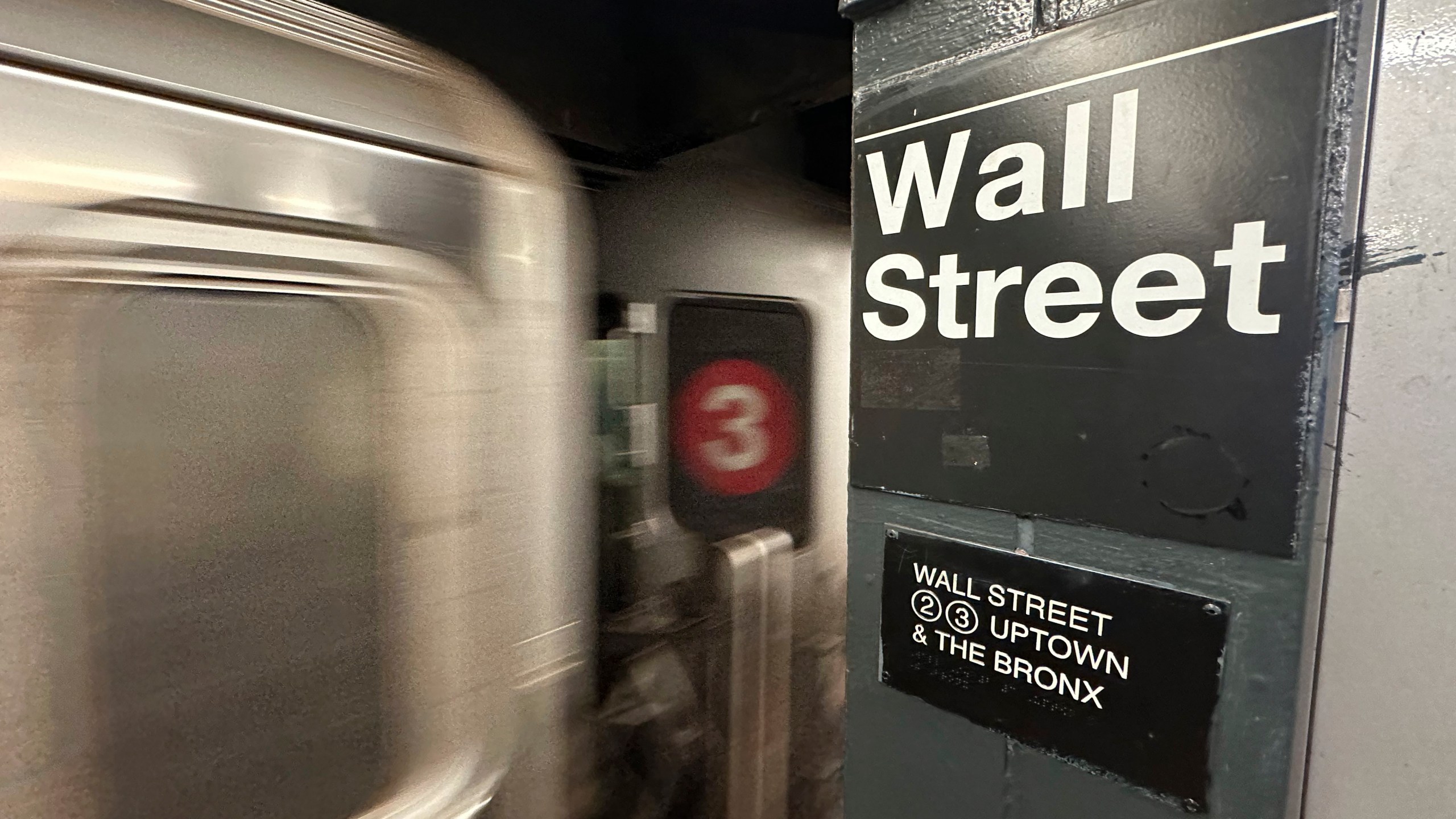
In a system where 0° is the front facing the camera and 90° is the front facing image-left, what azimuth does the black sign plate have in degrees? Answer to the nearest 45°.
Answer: approximately 45°

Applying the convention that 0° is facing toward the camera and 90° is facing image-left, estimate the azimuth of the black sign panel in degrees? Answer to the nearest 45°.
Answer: approximately 45°
